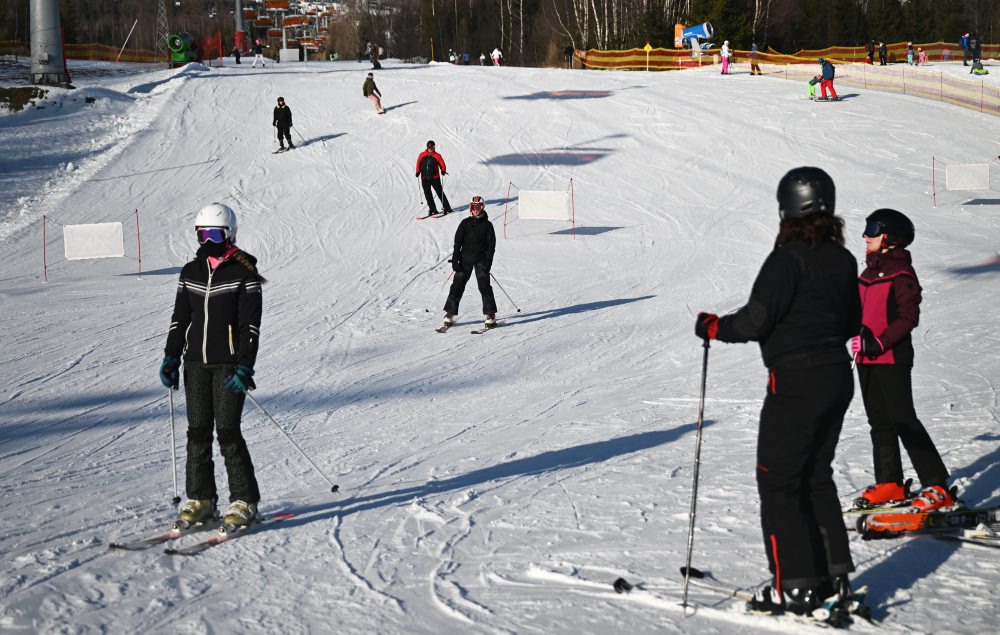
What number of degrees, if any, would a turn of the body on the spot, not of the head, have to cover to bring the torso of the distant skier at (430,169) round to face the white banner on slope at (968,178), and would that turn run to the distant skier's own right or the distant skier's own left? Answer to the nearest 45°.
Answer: approximately 90° to the distant skier's own left

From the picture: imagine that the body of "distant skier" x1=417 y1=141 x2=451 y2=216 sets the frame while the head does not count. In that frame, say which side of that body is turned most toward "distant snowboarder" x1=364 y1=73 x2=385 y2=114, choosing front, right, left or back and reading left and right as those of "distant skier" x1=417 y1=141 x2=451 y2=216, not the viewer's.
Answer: back

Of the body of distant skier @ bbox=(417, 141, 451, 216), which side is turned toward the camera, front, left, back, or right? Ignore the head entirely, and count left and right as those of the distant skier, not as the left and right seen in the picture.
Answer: front

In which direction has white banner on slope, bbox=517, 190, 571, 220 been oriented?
toward the camera

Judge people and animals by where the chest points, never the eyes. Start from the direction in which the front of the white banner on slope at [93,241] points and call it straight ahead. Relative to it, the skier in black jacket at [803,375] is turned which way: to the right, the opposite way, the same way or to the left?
the opposite way

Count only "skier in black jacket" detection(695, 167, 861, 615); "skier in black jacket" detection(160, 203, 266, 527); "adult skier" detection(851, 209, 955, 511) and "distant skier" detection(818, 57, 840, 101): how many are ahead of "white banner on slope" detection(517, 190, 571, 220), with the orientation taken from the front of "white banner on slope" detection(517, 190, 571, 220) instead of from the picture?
3

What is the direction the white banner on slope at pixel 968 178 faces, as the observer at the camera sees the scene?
facing the viewer

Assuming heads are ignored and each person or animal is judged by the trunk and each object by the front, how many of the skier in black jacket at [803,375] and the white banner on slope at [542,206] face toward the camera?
1

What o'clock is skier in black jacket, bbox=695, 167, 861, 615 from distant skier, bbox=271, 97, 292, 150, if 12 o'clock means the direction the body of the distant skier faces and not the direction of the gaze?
The skier in black jacket is roughly at 12 o'clock from the distant skier.

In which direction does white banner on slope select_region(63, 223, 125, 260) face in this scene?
toward the camera
